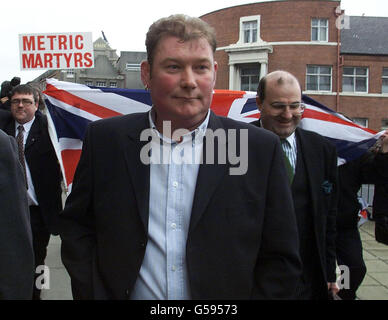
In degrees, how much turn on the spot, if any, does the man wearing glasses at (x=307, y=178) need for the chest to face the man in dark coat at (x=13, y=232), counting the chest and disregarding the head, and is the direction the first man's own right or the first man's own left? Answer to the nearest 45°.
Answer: approximately 45° to the first man's own right

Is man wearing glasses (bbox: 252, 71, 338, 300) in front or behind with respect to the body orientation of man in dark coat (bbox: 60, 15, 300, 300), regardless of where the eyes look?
behind

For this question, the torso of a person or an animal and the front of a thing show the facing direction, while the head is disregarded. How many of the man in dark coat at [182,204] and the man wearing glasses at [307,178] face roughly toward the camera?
2

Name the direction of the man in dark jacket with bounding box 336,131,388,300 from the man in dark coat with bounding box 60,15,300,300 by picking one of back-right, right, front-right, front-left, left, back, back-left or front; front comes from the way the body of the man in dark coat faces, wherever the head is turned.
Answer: back-left

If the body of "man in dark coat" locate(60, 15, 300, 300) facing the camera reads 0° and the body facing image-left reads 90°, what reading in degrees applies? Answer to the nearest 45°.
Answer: approximately 0°

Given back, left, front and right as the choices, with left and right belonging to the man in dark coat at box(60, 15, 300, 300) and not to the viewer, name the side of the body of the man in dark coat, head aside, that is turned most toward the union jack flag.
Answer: back

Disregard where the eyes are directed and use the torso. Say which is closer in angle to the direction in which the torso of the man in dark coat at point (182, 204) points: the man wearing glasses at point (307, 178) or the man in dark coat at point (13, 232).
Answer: the man in dark coat

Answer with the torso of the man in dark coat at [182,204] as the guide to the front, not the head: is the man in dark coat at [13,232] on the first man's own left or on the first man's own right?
on the first man's own right
